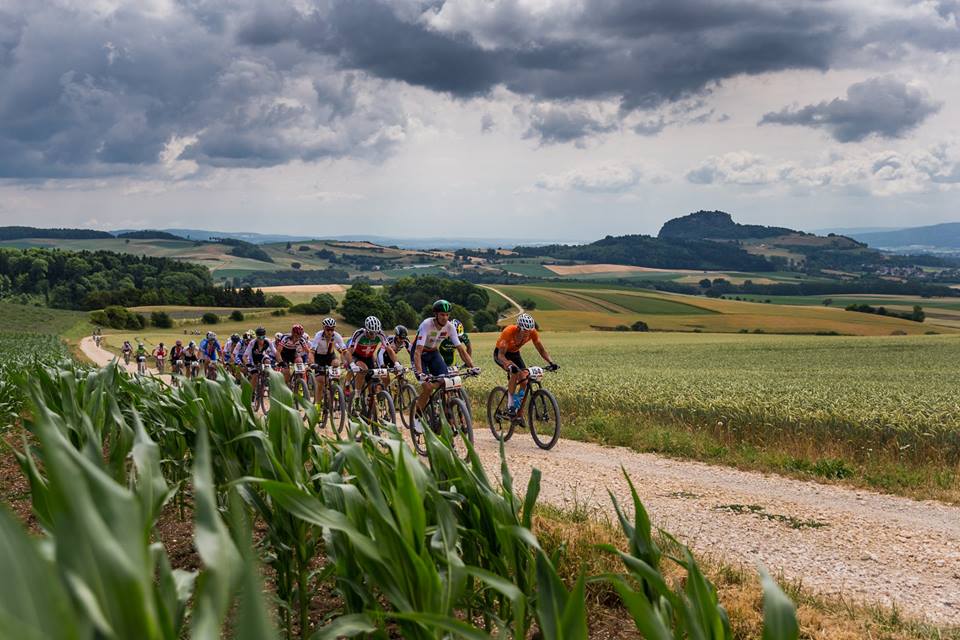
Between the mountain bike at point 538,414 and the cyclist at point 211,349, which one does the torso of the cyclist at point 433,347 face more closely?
the mountain bike

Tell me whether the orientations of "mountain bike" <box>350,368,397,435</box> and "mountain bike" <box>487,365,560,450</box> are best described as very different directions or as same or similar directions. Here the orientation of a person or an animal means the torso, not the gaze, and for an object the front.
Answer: same or similar directions

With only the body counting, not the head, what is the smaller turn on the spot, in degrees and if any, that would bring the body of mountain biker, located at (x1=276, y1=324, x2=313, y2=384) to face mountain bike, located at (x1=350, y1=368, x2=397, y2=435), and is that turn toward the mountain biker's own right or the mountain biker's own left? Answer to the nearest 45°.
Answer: approximately 45° to the mountain biker's own right

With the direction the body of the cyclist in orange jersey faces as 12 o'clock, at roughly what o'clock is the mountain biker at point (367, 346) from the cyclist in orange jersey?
The mountain biker is roughly at 5 o'clock from the cyclist in orange jersey.

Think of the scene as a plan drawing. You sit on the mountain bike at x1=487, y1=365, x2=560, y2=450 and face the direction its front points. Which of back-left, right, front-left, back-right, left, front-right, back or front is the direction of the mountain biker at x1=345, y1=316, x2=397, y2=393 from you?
back-right

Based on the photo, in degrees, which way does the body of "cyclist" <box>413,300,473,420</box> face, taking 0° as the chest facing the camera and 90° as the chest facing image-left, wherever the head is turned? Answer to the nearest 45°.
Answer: approximately 315°

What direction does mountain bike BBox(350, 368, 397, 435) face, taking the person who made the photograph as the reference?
facing the viewer and to the right of the viewer

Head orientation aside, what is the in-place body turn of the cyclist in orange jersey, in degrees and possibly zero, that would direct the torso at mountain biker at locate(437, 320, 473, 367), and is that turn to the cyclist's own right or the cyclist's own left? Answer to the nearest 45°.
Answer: approximately 135° to the cyclist's own right

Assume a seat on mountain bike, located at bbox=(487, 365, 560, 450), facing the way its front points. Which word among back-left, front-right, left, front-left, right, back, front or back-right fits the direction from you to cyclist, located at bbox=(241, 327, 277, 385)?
back

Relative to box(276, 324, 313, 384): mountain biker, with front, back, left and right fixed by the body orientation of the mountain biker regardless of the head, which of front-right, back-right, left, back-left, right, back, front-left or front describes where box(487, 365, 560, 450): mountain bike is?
front

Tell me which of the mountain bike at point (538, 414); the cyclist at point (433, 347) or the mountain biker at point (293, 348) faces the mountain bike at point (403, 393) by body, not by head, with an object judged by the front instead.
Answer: the mountain biker

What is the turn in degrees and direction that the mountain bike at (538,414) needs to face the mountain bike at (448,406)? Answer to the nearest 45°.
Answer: approximately 90° to its right

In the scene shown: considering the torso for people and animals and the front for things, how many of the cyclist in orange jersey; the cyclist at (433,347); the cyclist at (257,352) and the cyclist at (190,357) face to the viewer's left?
0

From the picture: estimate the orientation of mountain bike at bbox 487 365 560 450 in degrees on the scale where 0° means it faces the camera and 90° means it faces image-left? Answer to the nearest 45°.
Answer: approximately 315°

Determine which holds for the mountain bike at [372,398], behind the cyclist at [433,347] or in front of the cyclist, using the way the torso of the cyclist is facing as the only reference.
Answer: behind

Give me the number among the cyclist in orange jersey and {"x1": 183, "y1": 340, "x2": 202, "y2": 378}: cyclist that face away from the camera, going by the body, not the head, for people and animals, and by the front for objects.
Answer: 0

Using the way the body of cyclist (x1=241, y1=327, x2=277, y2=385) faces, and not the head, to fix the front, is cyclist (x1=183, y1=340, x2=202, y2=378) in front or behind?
behind
